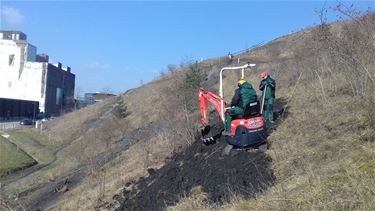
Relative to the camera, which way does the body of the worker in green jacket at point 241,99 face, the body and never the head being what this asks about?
to the viewer's left
